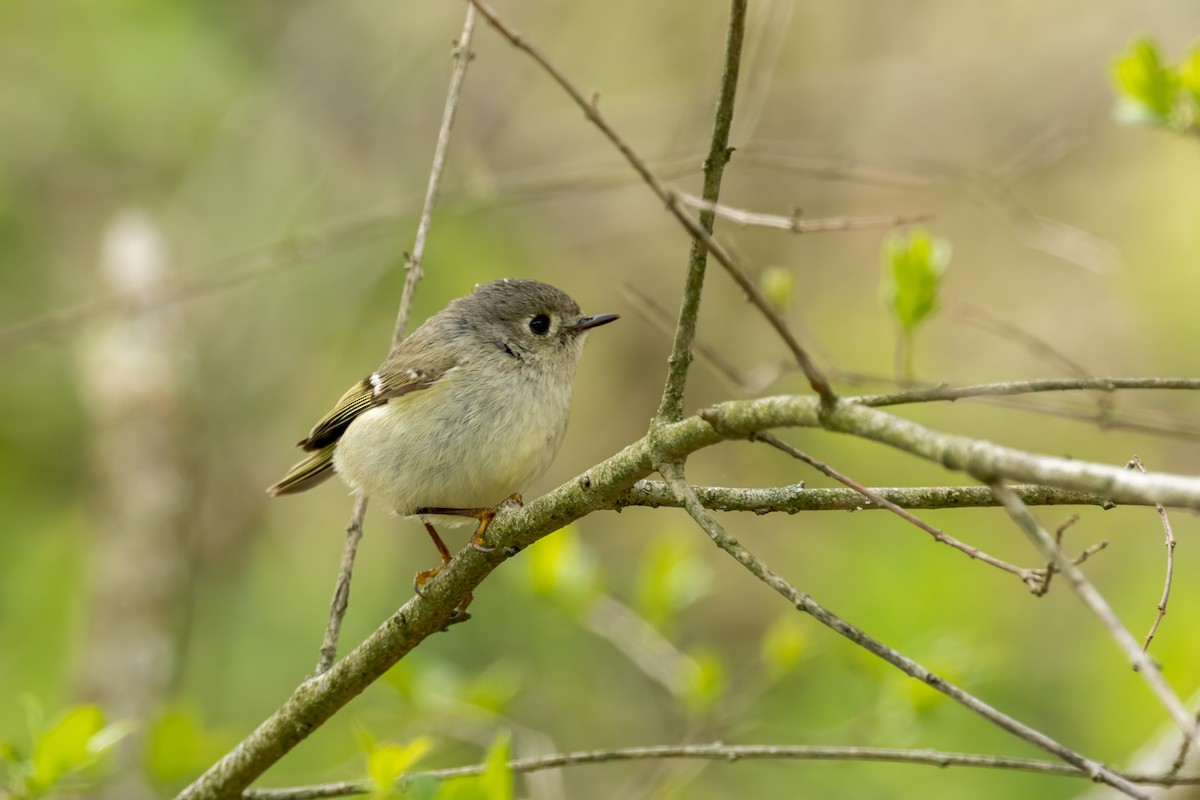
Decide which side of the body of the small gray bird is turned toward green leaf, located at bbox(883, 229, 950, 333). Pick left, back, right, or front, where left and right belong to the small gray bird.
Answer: front

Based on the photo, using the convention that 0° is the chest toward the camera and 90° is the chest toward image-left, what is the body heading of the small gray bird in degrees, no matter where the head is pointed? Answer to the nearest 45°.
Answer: approximately 270°

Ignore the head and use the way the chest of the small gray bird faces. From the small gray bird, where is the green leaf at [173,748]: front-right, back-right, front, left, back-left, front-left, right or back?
back

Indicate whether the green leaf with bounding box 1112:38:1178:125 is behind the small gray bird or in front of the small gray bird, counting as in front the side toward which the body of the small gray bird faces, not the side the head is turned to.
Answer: in front
